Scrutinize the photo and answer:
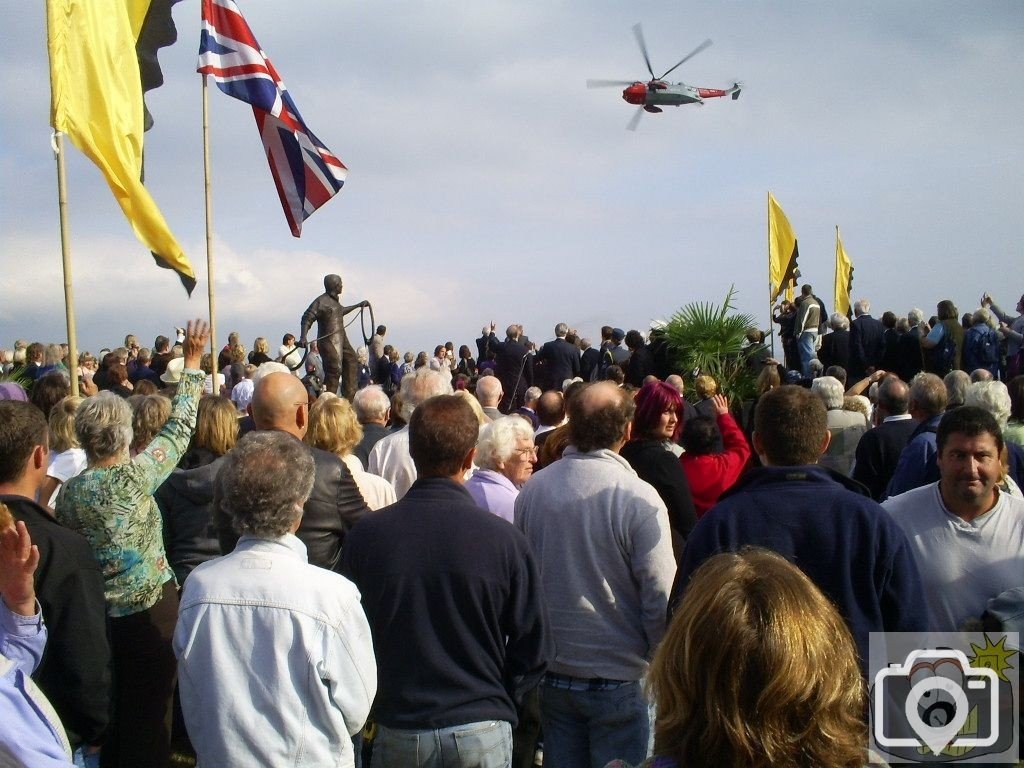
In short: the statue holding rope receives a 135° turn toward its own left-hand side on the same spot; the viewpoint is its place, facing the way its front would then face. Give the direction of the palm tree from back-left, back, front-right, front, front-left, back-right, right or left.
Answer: right

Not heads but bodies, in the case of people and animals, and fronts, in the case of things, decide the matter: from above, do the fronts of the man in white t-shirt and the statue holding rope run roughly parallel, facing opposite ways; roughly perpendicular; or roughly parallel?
roughly perpendicular

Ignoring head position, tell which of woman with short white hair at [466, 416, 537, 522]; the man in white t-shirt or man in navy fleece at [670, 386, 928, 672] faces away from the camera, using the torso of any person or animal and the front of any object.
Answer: the man in navy fleece

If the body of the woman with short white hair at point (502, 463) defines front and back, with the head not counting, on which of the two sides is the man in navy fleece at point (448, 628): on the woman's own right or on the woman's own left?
on the woman's own right

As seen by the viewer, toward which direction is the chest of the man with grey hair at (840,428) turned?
away from the camera

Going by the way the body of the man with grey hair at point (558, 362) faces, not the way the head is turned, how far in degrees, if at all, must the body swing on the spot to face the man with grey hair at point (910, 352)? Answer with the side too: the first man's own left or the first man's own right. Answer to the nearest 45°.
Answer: approximately 90° to the first man's own right

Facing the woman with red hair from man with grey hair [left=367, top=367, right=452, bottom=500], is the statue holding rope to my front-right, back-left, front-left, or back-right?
back-left

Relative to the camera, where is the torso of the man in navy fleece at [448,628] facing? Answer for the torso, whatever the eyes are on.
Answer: away from the camera

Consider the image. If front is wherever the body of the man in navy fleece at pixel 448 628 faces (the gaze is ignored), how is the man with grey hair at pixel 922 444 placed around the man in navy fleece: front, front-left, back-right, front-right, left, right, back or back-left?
front-right

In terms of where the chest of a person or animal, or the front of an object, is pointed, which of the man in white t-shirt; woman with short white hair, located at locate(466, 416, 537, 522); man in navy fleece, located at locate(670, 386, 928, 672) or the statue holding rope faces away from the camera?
the man in navy fleece

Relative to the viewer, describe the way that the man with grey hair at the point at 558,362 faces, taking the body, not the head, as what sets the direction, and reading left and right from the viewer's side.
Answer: facing away from the viewer
